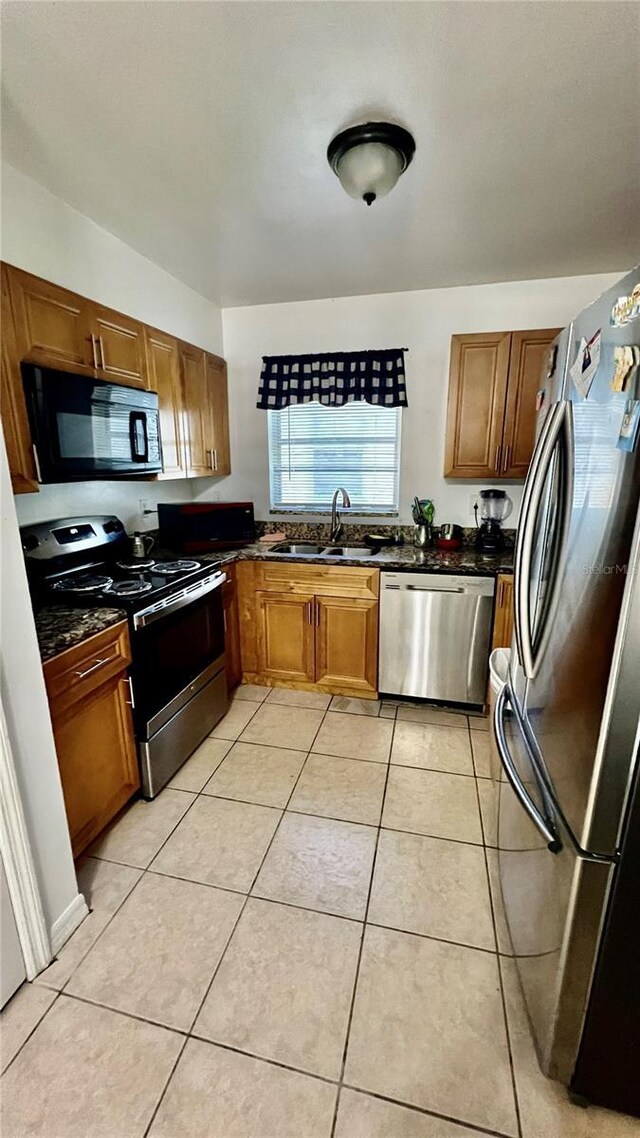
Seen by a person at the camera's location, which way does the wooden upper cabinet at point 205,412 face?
facing the viewer and to the right of the viewer

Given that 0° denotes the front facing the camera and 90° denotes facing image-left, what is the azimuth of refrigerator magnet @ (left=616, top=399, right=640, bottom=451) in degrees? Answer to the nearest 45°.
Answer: approximately 45°

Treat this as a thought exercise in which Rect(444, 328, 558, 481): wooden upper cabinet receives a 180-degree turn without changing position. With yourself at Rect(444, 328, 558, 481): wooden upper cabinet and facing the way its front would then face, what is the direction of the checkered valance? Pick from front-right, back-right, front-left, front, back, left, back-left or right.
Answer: left

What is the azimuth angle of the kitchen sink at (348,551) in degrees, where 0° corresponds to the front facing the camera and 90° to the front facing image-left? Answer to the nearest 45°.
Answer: approximately 0°

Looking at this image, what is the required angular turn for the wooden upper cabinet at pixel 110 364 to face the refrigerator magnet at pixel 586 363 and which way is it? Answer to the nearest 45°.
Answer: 0° — it already faces it

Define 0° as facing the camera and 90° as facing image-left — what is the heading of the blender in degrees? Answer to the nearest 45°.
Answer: approximately 0°

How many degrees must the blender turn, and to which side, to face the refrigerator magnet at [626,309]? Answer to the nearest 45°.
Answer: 0° — it already faces it

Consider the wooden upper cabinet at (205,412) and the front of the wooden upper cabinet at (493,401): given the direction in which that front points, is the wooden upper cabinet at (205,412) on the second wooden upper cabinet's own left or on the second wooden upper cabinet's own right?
on the second wooden upper cabinet's own right

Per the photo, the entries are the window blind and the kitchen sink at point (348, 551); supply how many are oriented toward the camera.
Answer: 2

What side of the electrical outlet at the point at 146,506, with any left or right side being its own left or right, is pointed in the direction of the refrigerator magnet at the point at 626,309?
front

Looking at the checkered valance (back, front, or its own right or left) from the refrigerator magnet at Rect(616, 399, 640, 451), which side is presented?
front

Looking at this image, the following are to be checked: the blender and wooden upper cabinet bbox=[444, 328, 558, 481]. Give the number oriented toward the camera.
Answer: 2

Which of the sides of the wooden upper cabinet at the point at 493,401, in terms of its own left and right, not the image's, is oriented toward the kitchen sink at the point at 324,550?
right

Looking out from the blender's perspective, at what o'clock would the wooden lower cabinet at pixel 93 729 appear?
The wooden lower cabinet is roughly at 1 o'clock from the blender.

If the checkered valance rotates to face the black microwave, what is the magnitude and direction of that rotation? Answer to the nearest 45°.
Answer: approximately 45° to its right

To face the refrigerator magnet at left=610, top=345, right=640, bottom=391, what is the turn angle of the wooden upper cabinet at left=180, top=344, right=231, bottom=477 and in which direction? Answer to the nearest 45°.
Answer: approximately 45° to its right
